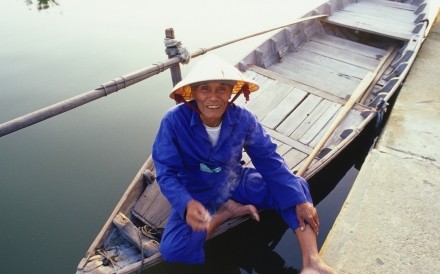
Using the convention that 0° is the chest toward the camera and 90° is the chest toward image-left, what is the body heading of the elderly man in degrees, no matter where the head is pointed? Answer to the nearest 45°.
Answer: approximately 0°
